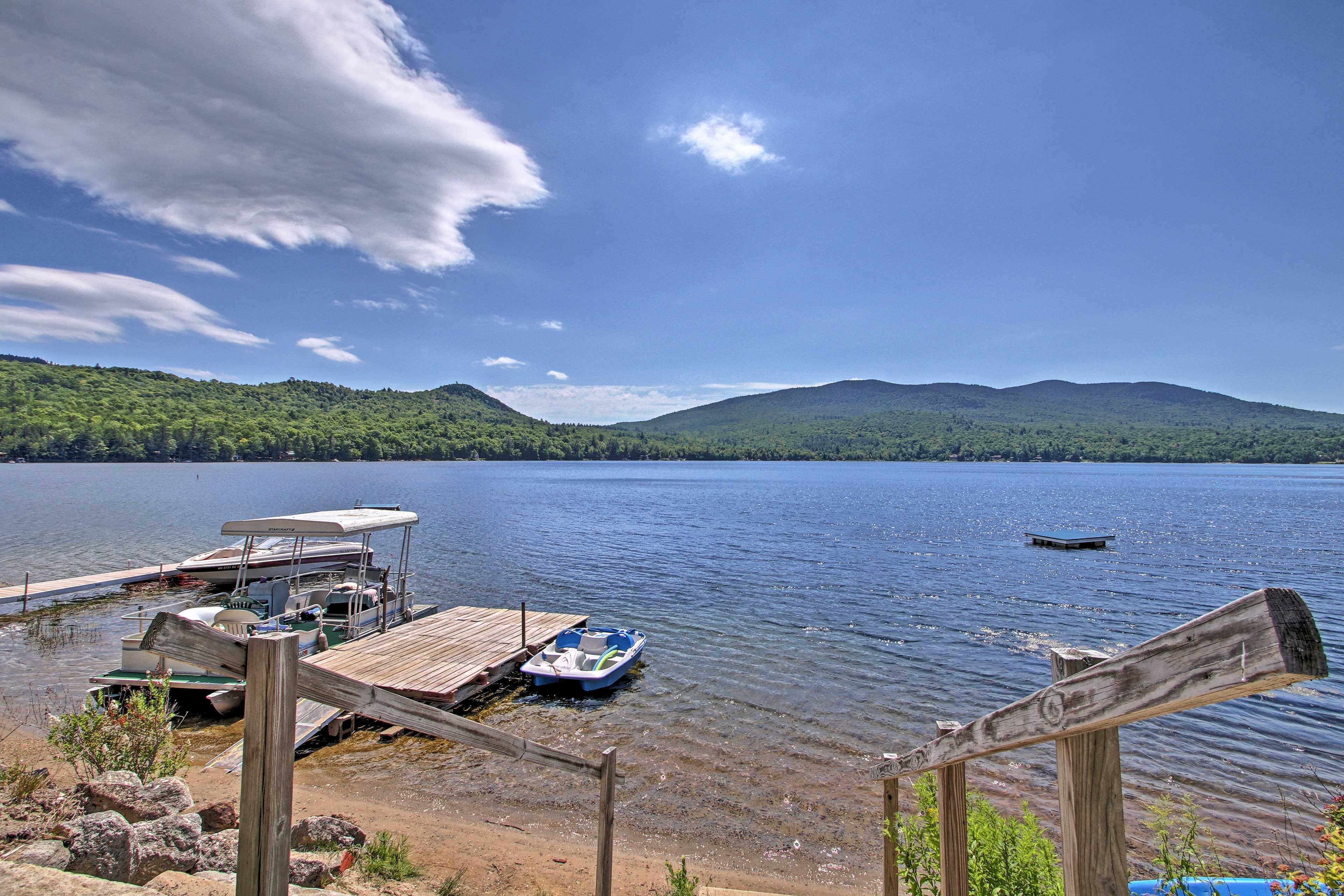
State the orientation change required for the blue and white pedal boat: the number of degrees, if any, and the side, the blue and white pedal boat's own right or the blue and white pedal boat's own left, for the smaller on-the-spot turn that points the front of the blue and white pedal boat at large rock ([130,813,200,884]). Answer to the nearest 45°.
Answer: approximately 45° to the blue and white pedal boat's own left

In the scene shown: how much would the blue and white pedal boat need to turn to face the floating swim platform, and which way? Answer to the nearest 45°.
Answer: approximately 180°

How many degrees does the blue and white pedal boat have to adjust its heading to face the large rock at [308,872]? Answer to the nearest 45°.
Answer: approximately 45° to its left

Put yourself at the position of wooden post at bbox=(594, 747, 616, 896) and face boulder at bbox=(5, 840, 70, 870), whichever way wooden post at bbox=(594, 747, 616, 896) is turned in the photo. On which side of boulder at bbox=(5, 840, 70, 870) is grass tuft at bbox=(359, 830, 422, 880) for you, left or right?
right

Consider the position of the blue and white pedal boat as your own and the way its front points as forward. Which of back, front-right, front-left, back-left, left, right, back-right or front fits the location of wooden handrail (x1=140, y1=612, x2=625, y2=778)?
front-left

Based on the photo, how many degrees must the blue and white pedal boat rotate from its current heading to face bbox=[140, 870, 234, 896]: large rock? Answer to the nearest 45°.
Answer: approximately 45° to its left

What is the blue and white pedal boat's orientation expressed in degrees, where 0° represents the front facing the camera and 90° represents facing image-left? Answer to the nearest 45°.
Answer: approximately 45°

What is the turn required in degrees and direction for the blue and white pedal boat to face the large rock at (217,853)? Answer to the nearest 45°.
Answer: approximately 45° to its left

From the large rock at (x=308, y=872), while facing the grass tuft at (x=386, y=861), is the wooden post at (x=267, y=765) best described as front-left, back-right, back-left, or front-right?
back-right
